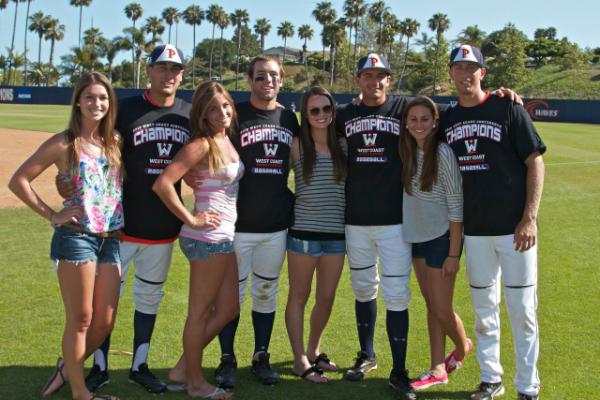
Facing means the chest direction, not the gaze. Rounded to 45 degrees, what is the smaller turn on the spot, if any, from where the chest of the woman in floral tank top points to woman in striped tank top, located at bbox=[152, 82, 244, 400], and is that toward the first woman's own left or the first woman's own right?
approximately 45° to the first woman's own left

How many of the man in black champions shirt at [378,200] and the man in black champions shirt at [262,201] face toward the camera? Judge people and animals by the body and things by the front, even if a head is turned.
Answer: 2

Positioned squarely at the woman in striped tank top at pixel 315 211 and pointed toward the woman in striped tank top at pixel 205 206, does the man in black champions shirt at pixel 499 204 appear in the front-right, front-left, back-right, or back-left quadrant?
back-left

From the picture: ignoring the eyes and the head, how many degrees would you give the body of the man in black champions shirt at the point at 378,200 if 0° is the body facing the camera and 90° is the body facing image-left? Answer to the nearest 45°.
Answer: approximately 0°

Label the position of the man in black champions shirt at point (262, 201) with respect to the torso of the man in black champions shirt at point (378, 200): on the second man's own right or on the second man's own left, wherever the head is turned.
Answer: on the second man's own right

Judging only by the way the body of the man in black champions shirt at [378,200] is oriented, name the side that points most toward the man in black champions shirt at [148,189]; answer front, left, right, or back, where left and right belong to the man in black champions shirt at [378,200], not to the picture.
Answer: right
